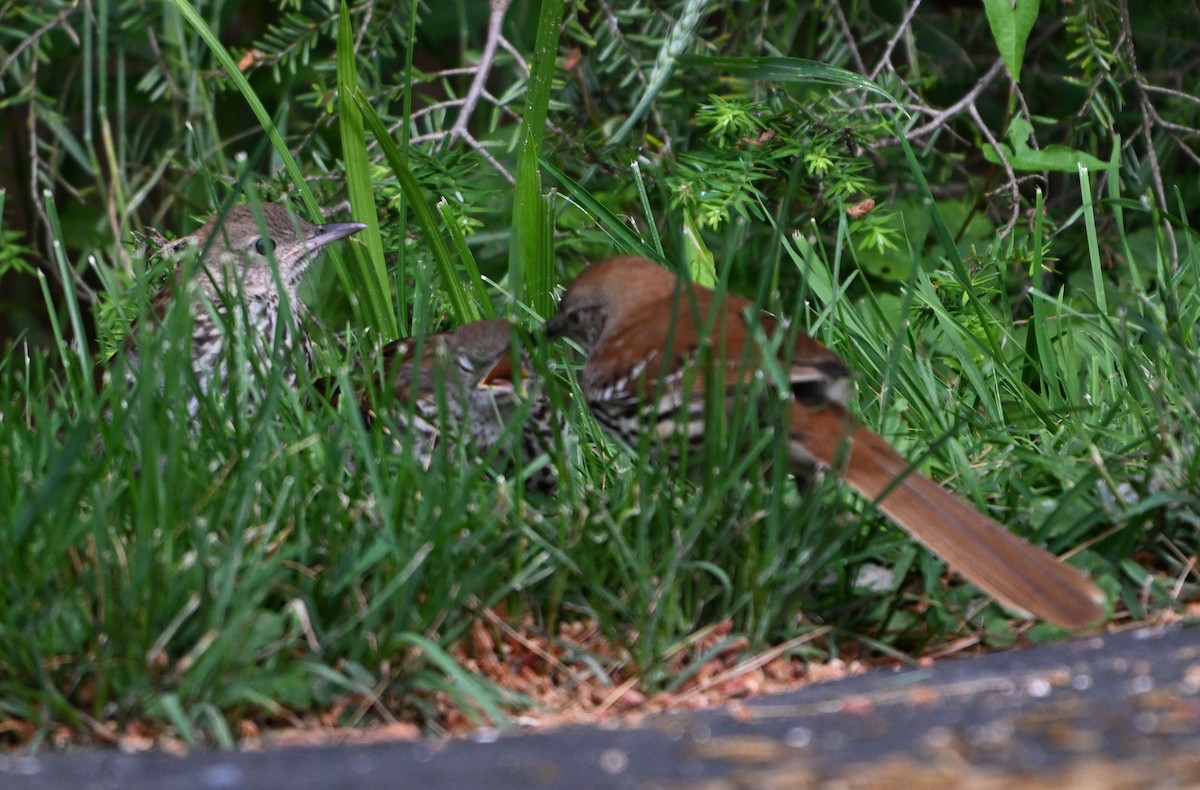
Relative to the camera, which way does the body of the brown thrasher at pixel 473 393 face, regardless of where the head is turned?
to the viewer's right

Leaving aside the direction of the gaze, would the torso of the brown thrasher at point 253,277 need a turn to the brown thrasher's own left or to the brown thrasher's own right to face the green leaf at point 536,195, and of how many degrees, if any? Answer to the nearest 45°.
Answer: approximately 45° to the brown thrasher's own left

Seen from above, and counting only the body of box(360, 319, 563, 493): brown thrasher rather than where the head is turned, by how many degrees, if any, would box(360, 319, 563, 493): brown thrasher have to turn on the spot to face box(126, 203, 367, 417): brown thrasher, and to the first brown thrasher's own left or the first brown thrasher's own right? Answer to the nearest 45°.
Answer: approximately 135° to the first brown thrasher's own left

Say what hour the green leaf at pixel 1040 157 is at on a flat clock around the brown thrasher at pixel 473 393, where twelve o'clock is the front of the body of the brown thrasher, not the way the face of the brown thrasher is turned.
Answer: The green leaf is roughly at 11 o'clock from the brown thrasher.

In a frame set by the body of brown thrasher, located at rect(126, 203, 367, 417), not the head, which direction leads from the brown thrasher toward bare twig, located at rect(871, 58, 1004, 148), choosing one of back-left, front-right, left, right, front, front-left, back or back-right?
front-left

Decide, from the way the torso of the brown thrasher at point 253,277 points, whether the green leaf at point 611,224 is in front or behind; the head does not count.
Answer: in front

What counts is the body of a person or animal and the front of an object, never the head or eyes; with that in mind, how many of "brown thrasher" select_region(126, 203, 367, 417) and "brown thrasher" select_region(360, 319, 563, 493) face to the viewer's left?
0

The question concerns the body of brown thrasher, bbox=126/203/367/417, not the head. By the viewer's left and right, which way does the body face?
facing the viewer and to the right of the viewer

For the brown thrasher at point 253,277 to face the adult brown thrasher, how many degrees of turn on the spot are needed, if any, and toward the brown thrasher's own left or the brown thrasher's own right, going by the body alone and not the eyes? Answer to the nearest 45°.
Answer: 0° — it already faces it

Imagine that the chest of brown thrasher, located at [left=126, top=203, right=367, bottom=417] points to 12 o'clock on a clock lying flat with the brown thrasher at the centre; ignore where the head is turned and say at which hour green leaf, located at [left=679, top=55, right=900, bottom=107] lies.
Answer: The green leaf is roughly at 11 o'clock from the brown thrasher.

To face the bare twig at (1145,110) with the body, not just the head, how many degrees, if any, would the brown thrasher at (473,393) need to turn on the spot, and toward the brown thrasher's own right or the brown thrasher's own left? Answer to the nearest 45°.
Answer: approximately 45° to the brown thrasher's own left

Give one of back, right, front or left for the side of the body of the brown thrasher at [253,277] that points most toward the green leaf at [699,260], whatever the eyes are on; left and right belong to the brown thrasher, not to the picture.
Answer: front

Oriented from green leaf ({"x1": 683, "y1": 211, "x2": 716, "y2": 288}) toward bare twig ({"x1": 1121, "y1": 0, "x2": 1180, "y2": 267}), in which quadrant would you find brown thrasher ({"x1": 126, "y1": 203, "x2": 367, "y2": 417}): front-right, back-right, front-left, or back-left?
back-left

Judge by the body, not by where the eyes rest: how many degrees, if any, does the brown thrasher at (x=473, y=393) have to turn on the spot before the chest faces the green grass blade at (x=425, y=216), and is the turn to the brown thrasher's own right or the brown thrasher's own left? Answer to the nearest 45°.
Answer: approximately 90° to the brown thrasher's own left

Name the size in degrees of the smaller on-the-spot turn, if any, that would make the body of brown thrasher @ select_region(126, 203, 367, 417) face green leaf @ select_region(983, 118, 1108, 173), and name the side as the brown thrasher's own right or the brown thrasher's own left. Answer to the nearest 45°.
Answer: approximately 45° to the brown thrasher's own left
